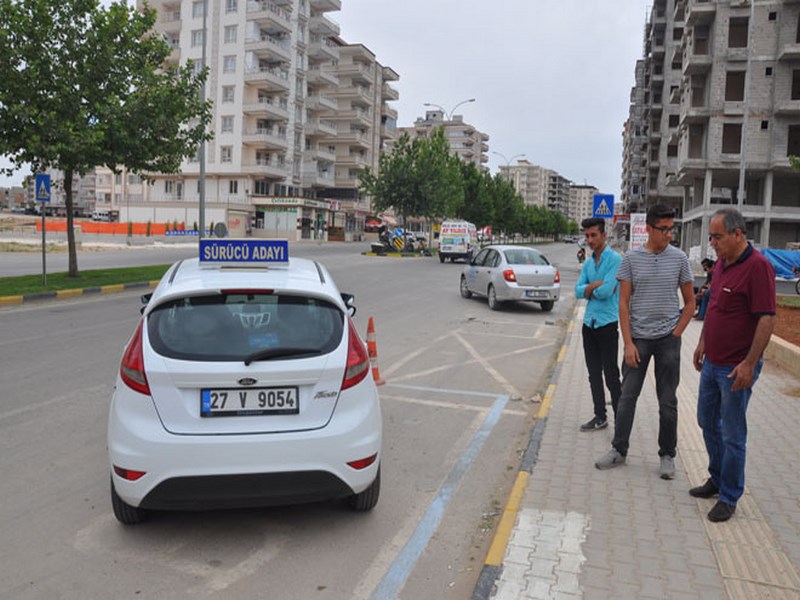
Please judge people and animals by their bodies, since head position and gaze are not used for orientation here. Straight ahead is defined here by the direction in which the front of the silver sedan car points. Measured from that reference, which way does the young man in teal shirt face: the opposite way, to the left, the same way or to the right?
to the left

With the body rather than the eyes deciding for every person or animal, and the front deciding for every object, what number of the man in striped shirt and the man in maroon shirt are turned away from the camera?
0

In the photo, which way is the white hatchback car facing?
away from the camera

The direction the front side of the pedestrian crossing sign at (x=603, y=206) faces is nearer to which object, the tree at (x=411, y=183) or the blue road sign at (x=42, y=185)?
the blue road sign

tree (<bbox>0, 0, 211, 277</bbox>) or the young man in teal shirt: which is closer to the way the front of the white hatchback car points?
the tree

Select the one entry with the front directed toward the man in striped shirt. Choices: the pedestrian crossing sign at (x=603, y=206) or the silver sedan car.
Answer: the pedestrian crossing sign

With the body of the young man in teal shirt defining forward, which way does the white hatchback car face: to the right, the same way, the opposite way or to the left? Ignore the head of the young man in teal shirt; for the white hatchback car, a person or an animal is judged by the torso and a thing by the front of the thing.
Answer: to the right

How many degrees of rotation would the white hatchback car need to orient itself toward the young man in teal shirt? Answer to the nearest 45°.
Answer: approximately 45° to its right
